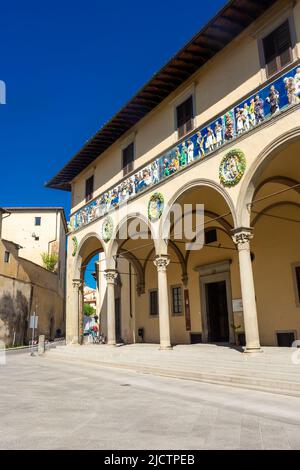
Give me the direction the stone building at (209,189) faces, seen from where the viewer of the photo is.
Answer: facing the viewer and to the left of the viewer

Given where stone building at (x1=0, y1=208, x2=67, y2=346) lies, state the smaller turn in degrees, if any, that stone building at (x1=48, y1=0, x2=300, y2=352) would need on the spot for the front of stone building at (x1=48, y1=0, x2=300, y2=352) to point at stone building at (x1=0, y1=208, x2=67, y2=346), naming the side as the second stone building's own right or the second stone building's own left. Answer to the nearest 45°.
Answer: approximately 90° to the second stone building's own right

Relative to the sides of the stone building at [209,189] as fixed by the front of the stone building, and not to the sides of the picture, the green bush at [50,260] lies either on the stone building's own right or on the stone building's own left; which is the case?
on the stone building's own right
